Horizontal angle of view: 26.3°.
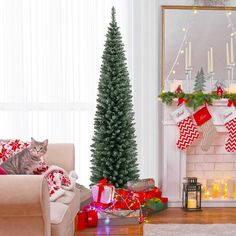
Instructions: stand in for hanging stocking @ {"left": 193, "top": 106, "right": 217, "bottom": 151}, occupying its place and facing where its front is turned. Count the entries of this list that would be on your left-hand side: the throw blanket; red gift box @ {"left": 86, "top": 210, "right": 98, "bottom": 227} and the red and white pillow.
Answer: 0

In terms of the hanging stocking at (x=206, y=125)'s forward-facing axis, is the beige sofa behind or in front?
in front

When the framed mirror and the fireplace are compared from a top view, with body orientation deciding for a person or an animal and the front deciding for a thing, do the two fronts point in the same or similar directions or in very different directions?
same or similar directions

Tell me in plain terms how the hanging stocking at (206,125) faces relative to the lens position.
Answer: facing the viewer

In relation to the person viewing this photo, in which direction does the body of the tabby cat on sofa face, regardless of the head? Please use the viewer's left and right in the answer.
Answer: facing the viewer and to the right of the viewer

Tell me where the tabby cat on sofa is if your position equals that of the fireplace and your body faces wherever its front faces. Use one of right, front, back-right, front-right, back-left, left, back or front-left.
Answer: front-right

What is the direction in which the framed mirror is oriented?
toward the camera

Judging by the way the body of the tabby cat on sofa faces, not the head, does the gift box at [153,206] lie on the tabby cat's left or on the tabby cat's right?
on the tabby cat's left

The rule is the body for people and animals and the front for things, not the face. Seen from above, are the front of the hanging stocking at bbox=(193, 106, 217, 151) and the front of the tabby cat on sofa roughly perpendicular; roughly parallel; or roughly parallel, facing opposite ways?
roughly perpendicular

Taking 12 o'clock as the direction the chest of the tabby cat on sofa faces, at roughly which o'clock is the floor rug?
The floor rug is roughly at 10 o'clock from the tabby cat on sofa.
